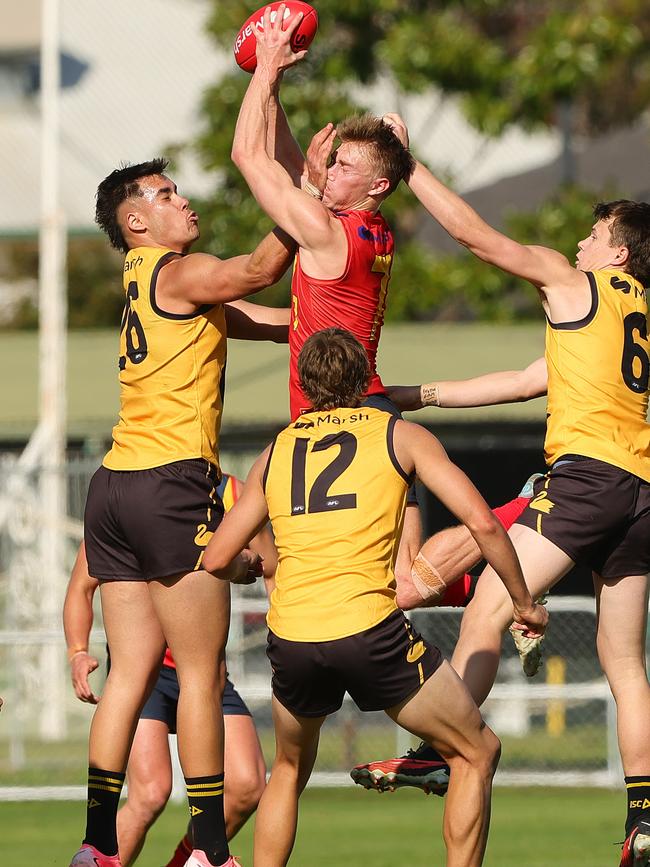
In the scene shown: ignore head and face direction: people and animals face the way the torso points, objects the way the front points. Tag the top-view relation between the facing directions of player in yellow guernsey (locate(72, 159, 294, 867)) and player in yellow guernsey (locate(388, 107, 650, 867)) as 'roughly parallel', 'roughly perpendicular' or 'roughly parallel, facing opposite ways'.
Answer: roughly perpendicular

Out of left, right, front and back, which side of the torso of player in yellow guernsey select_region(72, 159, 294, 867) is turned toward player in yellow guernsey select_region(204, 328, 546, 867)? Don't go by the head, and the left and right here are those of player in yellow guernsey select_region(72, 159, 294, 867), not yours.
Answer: right

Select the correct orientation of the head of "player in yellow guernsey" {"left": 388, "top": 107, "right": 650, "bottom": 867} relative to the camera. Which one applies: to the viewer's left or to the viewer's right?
to the viewer's left

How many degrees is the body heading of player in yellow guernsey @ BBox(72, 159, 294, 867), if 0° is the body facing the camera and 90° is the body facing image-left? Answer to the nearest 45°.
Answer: approximately 225°

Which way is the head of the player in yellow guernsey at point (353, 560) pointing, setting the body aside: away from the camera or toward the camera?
away from the camera

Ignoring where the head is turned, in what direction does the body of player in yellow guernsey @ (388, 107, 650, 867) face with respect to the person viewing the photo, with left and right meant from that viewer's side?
facing away from the viewer and to the left of the viewer

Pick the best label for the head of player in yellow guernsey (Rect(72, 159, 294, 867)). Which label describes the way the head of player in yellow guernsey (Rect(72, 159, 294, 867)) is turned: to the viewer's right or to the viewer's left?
to the viewer's right
